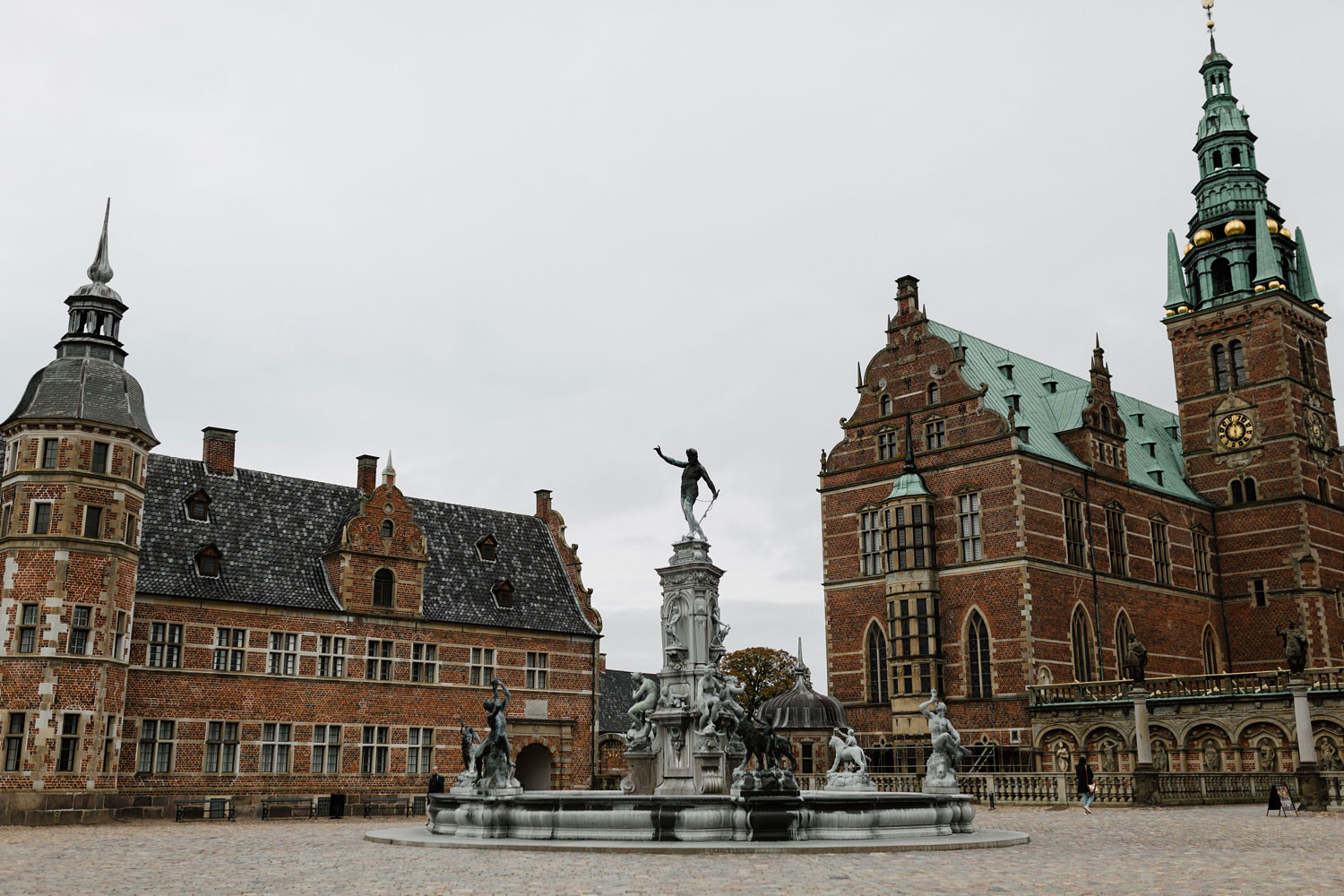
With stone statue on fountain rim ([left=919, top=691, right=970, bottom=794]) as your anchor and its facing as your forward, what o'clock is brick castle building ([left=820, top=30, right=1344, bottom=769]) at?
The brick castle building is roughly at 6 o'clock from the stone statue on fountain rim.

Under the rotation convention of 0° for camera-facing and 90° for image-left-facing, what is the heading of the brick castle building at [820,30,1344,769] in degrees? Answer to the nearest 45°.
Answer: approximately 45°

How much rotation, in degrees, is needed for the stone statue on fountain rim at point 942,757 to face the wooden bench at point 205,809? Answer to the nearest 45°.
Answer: approximately 90° to its right

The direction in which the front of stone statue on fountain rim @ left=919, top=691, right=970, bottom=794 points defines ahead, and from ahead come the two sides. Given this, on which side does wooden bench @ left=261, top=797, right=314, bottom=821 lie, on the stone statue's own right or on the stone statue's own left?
on the stone statue's own right

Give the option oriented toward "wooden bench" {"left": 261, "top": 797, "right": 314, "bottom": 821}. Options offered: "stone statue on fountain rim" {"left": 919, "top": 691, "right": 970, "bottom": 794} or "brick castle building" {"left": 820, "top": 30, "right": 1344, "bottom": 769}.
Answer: the brick castle building

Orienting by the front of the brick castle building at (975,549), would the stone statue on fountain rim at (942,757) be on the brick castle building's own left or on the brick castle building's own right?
on the brick castle building's own left

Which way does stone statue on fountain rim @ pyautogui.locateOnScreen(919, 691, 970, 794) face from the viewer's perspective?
toward the camera

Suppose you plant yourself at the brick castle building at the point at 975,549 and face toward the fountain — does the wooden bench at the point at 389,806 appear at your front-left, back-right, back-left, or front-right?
front-right

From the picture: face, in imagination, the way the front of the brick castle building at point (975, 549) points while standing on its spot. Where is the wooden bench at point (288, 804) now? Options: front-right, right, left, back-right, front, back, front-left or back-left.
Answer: front

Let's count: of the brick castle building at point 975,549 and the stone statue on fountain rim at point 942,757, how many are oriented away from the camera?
0

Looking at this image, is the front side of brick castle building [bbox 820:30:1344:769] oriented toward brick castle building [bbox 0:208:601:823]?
yes

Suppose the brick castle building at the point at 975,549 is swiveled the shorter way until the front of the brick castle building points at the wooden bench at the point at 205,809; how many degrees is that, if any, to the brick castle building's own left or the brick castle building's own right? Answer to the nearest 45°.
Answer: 0° — it already faces it

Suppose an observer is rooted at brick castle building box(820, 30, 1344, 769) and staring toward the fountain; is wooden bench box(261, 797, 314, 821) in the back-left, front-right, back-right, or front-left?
front-right

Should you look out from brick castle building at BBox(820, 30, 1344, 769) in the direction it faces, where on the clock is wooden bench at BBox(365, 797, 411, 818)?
The wooden bench is roughly at 12 o'clock from the brick castle building.

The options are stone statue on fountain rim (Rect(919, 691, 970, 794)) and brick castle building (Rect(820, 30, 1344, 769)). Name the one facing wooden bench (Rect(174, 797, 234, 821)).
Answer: the brick castle building
